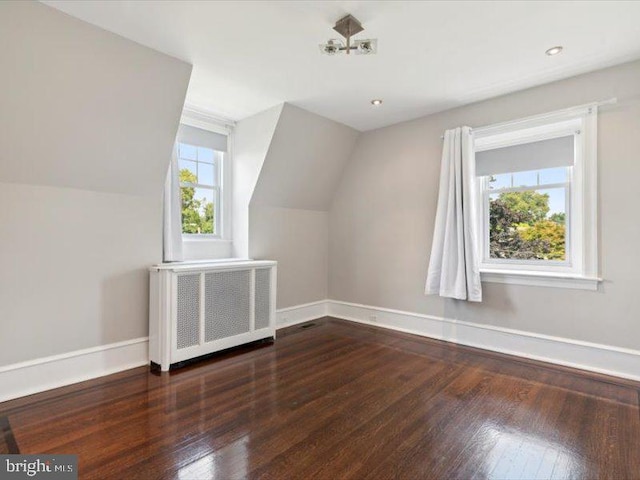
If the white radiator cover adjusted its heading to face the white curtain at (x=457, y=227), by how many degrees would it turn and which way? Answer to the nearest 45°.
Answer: approximately 45° to its left

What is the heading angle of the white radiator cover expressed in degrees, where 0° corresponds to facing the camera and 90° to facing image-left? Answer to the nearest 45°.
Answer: approximately 315°

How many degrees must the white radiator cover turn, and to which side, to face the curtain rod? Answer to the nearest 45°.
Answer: approximately 45° to its left
